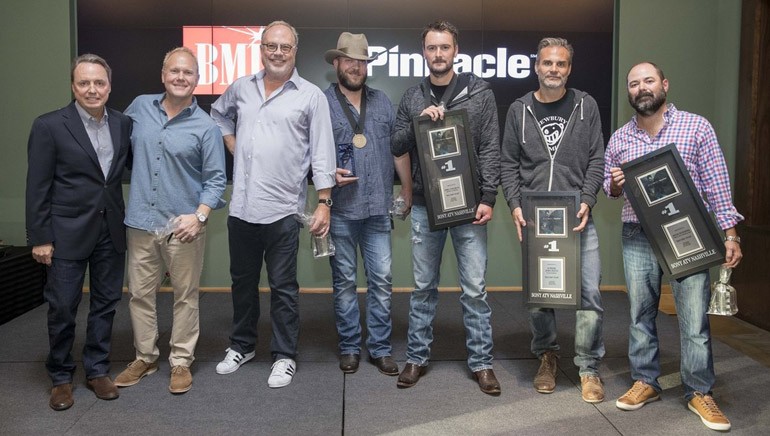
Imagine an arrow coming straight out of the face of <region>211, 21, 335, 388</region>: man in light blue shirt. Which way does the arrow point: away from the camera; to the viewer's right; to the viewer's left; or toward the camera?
toward the camera

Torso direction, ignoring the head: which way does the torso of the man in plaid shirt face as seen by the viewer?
toward the camera

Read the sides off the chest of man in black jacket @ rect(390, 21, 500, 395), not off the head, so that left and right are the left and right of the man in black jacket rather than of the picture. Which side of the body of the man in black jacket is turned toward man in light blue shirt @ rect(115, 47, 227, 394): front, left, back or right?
right

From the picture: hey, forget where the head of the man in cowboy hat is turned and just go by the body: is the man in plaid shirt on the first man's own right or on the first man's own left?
on the first man's own left

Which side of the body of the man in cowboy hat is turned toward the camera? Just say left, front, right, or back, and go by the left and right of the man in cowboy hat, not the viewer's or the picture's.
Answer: front

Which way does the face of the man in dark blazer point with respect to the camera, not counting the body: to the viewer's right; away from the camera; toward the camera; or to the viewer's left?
toward the camera

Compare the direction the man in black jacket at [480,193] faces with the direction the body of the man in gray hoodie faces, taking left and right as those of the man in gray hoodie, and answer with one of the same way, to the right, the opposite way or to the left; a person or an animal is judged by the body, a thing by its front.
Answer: the same way

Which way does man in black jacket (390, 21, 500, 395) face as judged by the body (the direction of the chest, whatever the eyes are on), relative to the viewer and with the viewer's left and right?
facing the viewer

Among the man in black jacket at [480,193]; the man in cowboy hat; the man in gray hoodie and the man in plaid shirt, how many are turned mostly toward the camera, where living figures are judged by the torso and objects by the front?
4

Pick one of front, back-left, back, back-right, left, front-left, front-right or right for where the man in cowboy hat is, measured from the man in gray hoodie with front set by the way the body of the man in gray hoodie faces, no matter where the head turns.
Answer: right

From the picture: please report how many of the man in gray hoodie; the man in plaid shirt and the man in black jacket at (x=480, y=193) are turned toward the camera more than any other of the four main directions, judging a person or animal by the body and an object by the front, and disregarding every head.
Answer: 3

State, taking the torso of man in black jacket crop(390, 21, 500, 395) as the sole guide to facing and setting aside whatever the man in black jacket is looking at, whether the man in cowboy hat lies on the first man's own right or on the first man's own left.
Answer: on the first man's own right

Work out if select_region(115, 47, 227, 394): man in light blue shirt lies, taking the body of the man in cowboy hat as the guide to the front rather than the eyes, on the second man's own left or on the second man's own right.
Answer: on the second man's own right
